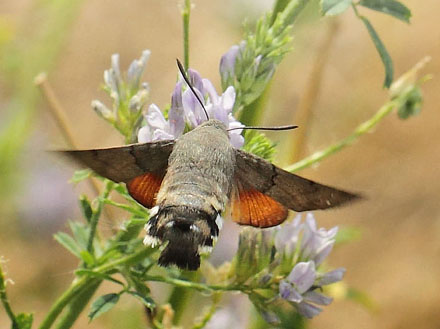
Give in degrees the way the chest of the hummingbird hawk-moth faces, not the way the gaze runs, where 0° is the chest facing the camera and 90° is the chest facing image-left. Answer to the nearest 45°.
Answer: approximately 180°
